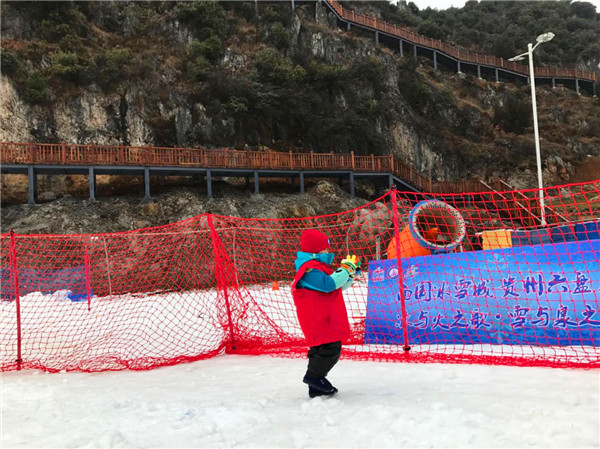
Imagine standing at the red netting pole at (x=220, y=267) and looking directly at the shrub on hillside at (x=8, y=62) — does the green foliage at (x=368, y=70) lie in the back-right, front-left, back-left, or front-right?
front-right

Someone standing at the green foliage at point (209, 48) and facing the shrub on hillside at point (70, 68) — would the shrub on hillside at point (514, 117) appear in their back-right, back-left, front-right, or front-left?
back-left

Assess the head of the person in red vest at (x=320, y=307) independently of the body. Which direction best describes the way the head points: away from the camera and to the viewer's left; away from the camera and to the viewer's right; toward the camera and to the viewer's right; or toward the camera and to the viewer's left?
away from the camera and to the viewer's right

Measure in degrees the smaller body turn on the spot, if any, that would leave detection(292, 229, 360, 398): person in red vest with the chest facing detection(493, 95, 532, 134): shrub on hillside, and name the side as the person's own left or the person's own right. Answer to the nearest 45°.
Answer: approximately 45° to the person's own left

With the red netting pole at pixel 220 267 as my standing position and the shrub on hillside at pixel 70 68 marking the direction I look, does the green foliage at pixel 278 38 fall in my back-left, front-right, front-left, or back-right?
front-right

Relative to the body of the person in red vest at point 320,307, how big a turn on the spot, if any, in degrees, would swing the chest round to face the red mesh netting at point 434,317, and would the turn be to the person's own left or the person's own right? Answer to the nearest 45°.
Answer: approximately 45° to the person's own left

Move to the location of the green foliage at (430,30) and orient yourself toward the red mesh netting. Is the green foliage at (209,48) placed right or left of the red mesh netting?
right

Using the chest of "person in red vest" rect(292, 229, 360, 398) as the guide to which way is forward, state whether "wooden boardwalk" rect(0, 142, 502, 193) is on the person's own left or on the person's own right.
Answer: on the person's own left

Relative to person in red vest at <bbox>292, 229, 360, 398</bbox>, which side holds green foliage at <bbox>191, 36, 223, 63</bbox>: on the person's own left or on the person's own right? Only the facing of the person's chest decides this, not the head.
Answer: on the person's own left
